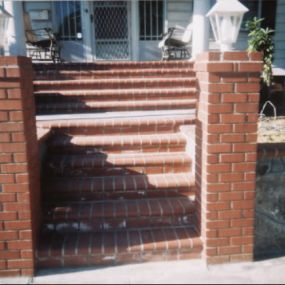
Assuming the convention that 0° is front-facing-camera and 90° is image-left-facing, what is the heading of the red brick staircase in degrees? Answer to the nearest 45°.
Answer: approximately 0°

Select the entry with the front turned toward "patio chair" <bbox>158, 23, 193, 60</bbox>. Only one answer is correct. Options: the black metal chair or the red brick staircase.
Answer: the black metal chair

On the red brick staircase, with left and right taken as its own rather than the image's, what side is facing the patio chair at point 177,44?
back

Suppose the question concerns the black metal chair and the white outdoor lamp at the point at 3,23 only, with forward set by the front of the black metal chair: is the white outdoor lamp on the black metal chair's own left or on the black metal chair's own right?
on the black metal chair's own right

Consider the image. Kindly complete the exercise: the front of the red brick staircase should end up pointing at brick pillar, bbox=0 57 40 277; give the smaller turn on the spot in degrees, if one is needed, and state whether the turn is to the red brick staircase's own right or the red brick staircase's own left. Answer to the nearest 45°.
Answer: approximately 45° to the red brick staircase's own right

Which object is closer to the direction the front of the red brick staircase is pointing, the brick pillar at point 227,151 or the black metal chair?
the brick pillar
